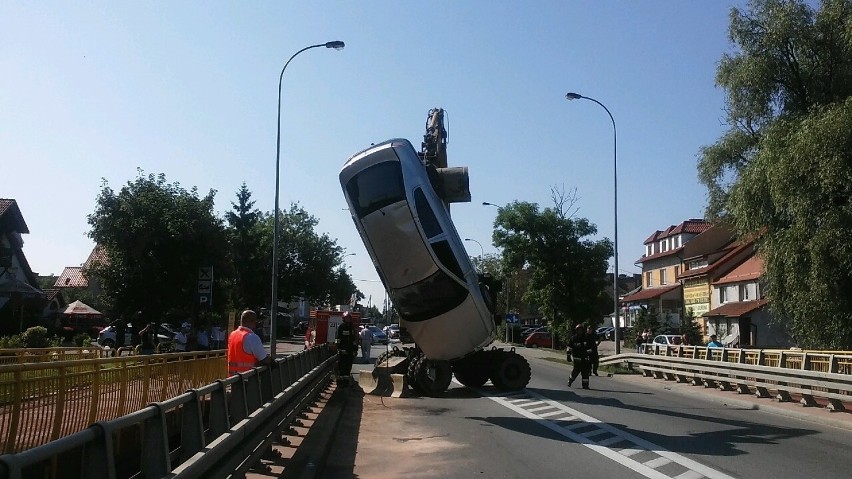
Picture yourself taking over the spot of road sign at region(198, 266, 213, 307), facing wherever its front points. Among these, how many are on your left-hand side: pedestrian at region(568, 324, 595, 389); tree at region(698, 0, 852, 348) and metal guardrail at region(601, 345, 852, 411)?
3

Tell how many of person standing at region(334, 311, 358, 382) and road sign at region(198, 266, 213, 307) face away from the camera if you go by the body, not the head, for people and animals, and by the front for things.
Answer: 1

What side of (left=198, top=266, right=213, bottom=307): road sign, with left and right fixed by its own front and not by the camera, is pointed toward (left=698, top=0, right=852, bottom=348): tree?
left

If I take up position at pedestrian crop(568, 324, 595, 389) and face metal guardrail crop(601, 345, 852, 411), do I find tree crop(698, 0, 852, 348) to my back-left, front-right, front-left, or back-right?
front-left

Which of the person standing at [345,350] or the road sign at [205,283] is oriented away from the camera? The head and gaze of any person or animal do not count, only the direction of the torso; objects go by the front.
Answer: the person standing

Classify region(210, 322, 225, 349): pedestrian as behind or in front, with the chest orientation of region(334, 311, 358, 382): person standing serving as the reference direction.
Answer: in front

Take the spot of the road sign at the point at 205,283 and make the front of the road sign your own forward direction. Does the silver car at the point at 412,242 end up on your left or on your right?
on your left

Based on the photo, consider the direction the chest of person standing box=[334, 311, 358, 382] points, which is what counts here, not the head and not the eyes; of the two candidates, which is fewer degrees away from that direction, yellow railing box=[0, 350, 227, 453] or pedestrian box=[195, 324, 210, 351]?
the yellow railing

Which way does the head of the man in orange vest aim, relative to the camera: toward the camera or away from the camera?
away from the camera

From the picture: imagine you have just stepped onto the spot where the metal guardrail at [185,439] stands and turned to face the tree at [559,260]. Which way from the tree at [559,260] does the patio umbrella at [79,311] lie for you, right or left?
left

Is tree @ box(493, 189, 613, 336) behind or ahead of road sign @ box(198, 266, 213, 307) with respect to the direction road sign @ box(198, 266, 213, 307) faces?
behind

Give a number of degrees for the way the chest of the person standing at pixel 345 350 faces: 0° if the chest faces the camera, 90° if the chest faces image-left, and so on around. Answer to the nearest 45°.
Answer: approximately 180°

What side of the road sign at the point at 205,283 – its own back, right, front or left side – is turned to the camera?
front

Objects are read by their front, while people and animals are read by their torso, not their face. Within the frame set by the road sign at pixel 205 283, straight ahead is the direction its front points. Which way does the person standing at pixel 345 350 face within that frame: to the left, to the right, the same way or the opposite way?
the opposite way

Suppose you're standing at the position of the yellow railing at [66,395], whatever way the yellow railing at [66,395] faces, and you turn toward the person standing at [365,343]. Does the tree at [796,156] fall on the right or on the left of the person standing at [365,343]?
right

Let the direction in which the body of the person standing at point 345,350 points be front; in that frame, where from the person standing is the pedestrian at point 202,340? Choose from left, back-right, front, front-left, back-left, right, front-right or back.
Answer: front-left
